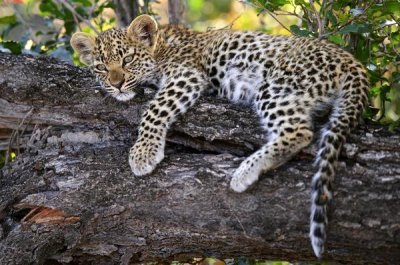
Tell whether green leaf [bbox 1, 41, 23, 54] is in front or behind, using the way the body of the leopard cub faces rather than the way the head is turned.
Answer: in front

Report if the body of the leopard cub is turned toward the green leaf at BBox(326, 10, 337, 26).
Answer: no

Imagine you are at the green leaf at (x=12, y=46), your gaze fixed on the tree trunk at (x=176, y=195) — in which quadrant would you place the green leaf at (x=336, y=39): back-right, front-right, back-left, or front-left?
front-left

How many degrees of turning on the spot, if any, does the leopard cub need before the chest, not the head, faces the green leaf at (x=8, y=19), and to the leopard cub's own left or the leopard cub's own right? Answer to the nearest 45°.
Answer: approximately 45° to the leopard cub's own right

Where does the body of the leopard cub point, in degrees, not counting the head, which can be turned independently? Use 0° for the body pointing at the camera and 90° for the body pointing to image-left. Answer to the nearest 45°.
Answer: approximately 90°

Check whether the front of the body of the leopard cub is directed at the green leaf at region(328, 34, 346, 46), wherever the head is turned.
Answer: no
